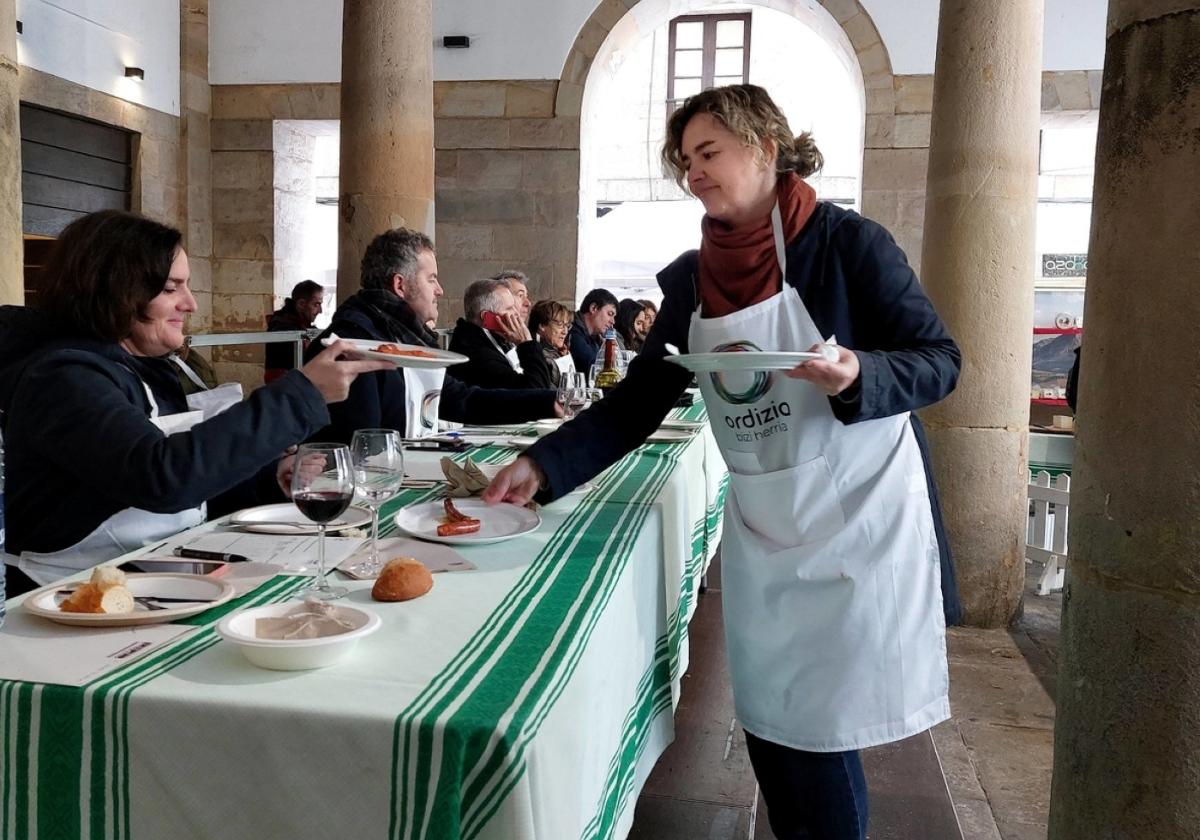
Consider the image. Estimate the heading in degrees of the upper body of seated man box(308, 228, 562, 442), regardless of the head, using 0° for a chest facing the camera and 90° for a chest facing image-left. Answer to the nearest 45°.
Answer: approximately 270°

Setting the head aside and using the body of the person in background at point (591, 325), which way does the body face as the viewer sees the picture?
to the viewer's right

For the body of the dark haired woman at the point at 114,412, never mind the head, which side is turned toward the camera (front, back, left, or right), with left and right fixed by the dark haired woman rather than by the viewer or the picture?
right

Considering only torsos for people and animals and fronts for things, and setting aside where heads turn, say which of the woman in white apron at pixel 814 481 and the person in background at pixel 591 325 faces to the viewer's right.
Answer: the person in background

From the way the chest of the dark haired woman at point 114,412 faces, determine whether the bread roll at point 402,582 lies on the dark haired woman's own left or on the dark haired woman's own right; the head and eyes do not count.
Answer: on the dark haired woman's own right

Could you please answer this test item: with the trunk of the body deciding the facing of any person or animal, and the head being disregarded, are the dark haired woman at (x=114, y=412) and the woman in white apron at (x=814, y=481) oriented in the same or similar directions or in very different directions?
very different directions

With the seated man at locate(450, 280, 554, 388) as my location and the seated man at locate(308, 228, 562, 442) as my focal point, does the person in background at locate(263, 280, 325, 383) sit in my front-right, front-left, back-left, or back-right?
back-right

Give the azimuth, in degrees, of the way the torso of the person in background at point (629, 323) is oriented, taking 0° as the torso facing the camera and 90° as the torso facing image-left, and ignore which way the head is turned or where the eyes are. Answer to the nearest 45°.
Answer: approximately 315°

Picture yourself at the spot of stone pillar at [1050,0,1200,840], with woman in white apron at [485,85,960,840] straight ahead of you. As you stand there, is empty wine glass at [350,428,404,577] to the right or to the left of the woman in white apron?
left

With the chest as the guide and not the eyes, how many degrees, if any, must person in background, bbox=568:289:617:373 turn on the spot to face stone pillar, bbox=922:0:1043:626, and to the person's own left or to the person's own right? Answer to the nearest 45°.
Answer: approximately 45° to the person's own right

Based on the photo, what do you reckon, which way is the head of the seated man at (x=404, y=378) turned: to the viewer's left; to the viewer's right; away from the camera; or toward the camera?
to the viewer's right
